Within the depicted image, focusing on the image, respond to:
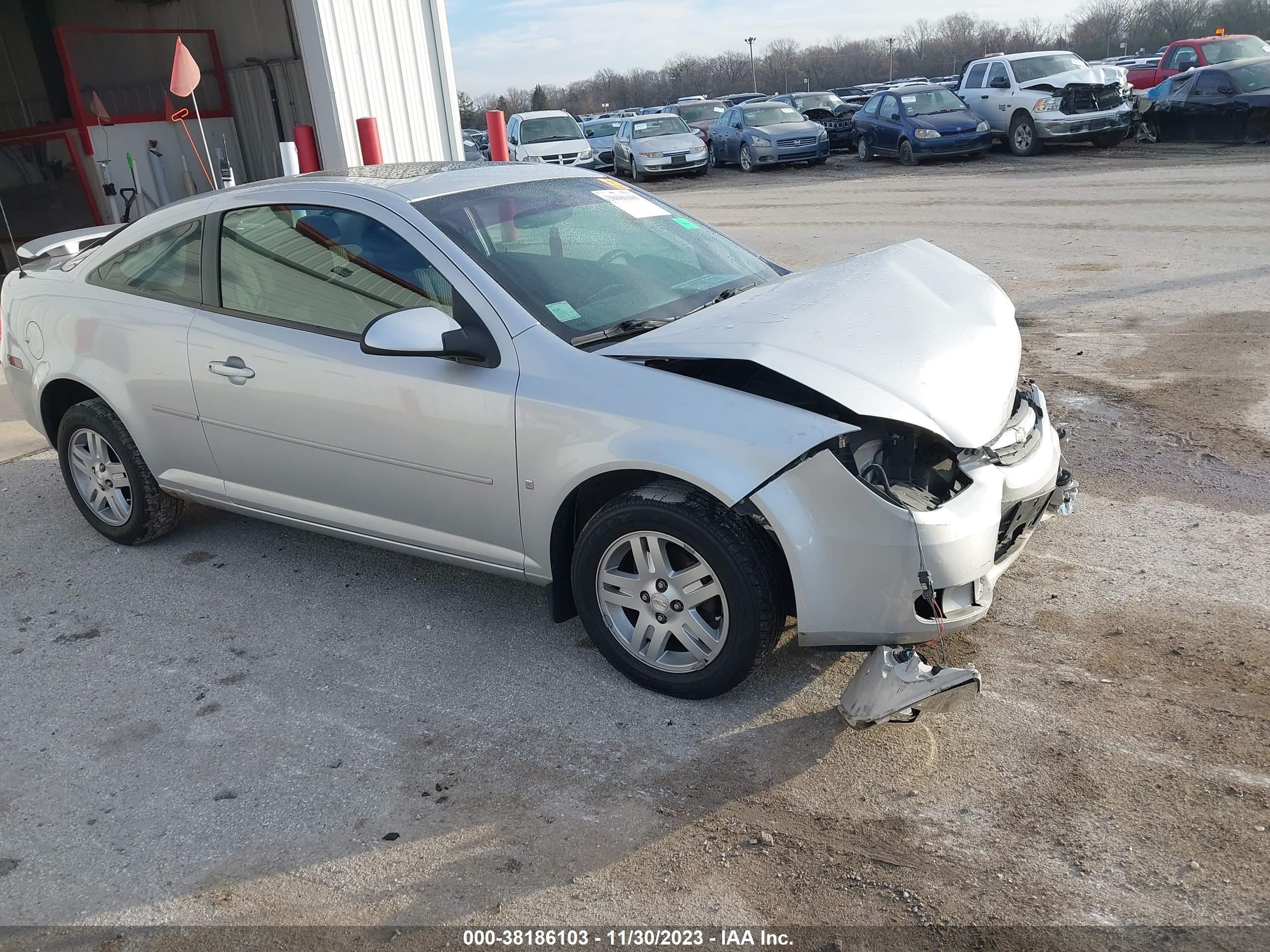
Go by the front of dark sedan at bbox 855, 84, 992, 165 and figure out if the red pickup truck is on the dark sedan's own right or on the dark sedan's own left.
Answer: on the dark sedan's own left

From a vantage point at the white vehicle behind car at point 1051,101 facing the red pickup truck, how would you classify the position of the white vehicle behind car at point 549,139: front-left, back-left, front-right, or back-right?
back-left

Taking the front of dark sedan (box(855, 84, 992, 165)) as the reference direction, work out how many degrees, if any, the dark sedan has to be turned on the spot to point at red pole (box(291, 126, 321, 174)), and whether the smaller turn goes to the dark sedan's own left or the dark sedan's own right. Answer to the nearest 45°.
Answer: approximately 45° to the dark sedan's own right

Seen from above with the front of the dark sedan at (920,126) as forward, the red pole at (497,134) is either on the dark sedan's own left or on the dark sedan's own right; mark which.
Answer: on the dark sedan's own right

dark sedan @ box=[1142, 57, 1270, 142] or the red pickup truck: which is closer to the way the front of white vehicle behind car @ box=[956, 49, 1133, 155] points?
the dark sedan

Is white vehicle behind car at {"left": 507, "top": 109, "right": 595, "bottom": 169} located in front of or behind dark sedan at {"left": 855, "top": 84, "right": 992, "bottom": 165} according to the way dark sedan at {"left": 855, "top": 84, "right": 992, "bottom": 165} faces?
behind

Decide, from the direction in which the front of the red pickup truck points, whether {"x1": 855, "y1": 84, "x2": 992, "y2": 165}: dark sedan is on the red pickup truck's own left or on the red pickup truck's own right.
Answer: on the red pickup truck's own right
